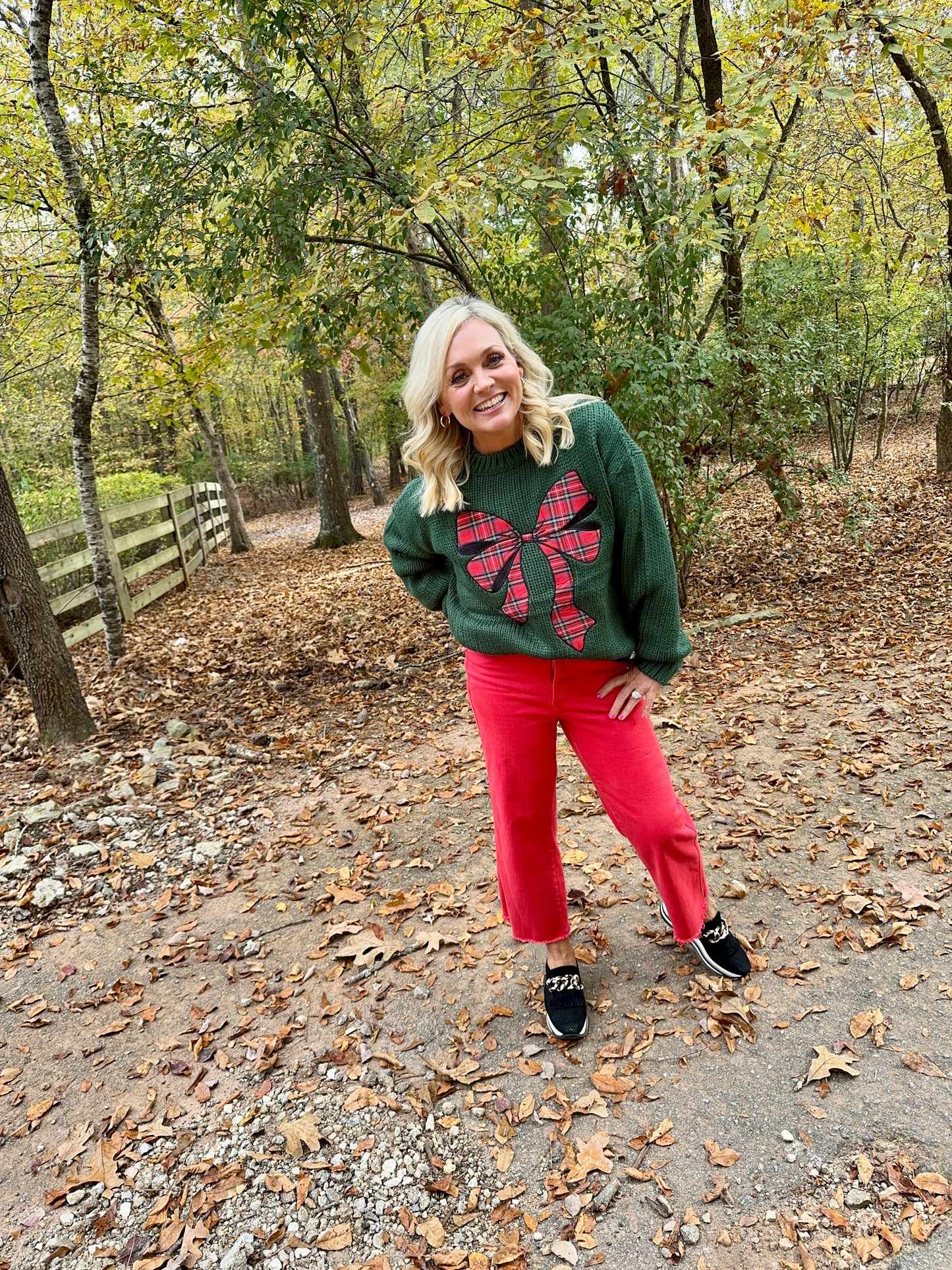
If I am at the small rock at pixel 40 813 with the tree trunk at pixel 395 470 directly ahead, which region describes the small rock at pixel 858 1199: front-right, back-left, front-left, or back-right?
back-right

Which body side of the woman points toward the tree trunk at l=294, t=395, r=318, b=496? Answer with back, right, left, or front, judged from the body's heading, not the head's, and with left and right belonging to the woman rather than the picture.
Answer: back

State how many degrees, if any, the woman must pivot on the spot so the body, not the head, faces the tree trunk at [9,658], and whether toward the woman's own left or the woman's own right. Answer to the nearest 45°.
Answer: approximately 135° to the woman's own right

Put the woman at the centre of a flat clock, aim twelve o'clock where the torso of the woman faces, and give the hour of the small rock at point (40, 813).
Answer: The small rock is roughly at 4 o'clock from the woman.

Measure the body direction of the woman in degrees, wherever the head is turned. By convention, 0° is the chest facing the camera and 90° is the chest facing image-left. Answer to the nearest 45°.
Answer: approximately 0°

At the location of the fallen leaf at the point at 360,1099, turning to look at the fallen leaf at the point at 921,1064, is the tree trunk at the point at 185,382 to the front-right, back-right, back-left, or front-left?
back-left

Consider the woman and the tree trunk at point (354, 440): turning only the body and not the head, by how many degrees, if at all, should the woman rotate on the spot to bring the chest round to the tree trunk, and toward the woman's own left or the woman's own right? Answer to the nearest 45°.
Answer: approximately 180°

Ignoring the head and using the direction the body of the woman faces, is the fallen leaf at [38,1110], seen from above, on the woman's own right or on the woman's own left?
on the woman's own right
